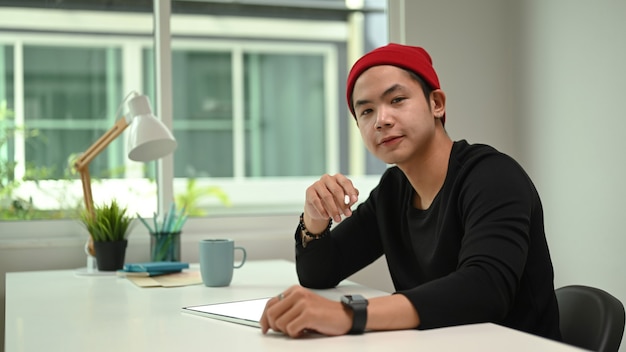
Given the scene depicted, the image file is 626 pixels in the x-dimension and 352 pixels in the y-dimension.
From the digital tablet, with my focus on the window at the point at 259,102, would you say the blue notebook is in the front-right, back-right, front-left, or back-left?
front-left

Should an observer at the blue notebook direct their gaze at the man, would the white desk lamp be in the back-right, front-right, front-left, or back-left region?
back-left

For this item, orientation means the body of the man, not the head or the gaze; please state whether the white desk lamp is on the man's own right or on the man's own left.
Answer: on the man's own right

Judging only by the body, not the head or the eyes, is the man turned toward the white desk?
yes

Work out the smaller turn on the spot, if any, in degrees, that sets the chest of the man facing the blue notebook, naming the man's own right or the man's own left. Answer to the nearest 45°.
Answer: approximately 90° to the man's own right

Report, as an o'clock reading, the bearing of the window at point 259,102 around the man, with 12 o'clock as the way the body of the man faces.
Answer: The window is roughly at 4 o'clock from the man.

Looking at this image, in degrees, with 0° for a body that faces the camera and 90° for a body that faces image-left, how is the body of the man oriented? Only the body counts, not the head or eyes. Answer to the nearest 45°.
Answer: approximately 45°
